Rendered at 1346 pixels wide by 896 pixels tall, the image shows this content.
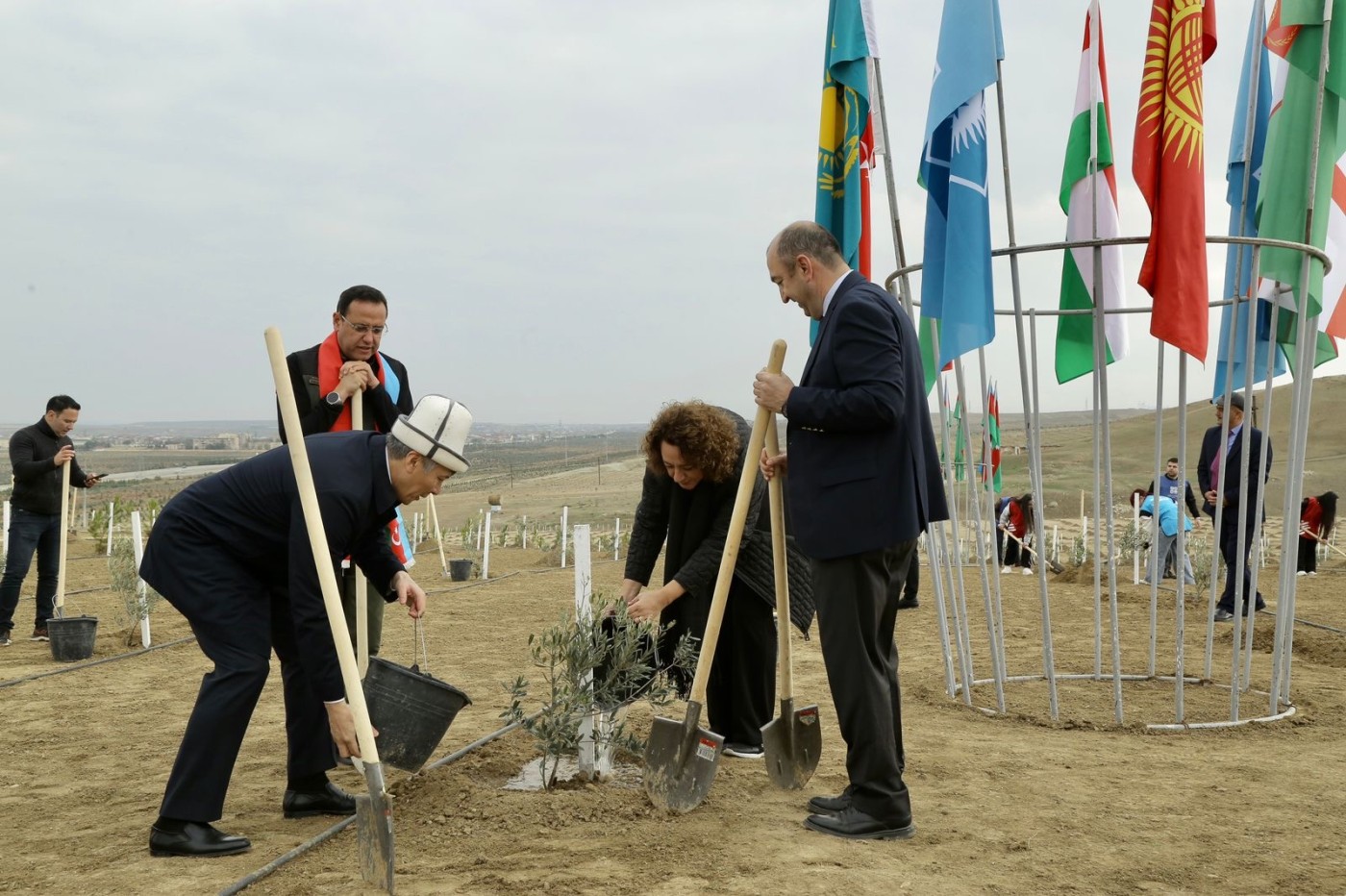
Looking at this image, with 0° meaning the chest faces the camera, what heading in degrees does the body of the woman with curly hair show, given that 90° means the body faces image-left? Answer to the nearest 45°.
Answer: approximately 45°

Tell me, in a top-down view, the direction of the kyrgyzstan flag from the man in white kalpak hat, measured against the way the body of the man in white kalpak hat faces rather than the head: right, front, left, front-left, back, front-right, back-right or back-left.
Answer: front

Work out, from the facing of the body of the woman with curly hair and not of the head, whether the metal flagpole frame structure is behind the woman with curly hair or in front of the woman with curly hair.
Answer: behind

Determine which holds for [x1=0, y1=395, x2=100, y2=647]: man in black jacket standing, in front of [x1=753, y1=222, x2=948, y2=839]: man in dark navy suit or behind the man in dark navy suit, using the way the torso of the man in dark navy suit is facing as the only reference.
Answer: in front

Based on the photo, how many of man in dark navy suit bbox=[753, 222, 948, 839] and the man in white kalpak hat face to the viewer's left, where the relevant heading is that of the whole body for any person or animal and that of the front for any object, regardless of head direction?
1

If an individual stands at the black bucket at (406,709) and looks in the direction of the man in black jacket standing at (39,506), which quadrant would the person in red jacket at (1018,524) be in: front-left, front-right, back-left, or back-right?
front-right

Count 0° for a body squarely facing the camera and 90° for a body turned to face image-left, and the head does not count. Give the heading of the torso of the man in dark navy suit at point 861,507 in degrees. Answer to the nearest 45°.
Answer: approximately 90°

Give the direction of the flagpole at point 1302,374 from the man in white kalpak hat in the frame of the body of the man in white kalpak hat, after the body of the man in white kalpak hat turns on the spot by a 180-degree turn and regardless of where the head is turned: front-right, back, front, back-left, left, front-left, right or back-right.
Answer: back

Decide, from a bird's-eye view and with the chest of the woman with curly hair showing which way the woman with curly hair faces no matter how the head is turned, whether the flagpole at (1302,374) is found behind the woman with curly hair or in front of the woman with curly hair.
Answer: behind

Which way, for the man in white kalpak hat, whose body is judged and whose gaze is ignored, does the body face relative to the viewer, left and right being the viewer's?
facing to the right of the viewer

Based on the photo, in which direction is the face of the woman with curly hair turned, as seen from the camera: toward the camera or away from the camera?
toward the camera

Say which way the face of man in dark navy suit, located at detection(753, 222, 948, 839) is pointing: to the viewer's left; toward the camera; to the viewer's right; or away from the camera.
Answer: to the viewer's left

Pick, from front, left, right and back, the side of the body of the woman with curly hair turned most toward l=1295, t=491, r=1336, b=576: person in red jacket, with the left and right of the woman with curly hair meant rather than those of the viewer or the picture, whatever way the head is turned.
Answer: back
